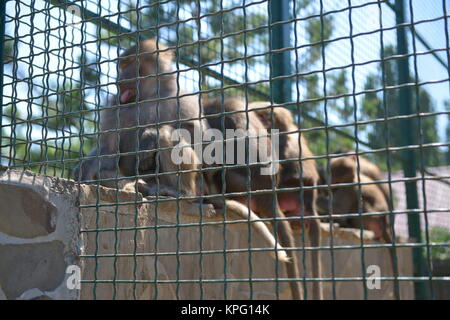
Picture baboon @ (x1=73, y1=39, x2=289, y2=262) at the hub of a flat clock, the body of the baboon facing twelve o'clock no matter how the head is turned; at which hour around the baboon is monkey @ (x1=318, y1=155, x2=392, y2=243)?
The monkey is roughly at 6 o'clock from the baboon.

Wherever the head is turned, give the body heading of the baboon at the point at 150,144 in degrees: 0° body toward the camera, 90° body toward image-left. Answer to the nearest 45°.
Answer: approximately 45°
